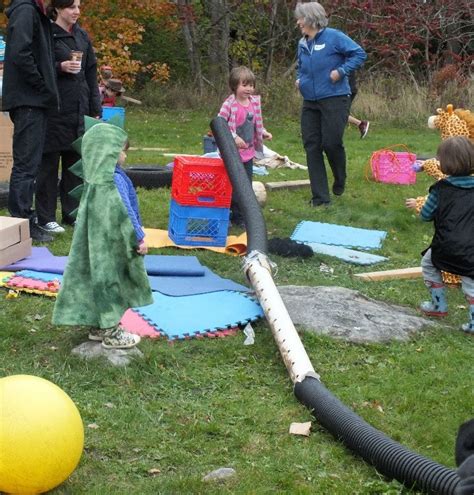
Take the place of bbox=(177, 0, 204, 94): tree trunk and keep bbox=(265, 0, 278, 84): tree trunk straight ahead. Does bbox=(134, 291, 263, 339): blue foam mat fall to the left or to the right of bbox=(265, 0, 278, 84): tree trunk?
right

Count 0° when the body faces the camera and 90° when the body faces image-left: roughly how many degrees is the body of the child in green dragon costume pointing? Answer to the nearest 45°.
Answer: approximately 270°

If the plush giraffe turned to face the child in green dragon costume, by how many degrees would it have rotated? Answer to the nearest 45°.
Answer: approximately 45° to its left

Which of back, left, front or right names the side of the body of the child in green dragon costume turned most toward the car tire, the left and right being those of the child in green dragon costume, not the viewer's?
left

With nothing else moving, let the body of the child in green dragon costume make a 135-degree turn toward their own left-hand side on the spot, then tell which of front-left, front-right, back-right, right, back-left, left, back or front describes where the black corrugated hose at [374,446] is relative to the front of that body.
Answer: back

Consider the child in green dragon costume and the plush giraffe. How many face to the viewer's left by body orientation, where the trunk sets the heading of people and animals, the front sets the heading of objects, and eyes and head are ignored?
1

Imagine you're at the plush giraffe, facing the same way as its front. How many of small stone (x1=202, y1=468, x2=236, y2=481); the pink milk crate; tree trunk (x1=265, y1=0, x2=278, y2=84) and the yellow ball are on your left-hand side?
2

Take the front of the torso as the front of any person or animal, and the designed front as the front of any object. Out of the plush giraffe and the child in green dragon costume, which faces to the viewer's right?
the child in green dragon costume

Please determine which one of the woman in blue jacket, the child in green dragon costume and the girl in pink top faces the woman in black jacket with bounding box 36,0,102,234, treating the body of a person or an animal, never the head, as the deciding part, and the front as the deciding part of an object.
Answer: the woman in blue jacket

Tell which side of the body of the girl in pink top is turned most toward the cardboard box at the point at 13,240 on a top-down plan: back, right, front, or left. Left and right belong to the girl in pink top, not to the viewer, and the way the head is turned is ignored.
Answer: right

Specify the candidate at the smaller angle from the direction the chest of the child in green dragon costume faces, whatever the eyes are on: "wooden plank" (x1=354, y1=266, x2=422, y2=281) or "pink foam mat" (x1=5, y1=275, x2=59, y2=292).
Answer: the wooden plank

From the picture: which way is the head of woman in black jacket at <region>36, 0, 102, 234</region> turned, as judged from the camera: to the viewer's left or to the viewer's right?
to the viewer's right
